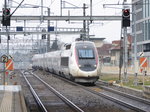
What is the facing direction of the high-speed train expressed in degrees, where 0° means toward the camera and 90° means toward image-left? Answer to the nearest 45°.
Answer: approximately 315°
